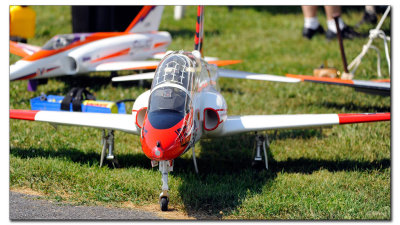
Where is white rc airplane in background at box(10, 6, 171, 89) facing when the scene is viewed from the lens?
facing the viewer and to the left of the viewer

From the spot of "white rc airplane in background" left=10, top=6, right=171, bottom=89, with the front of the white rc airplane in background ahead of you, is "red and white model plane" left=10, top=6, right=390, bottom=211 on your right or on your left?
on your left

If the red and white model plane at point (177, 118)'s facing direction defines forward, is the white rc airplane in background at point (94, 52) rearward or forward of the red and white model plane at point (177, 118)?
rearward

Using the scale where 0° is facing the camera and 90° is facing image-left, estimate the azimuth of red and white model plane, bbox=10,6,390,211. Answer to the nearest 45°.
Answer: approximately 0°

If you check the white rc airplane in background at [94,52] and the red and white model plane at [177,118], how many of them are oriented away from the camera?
0
